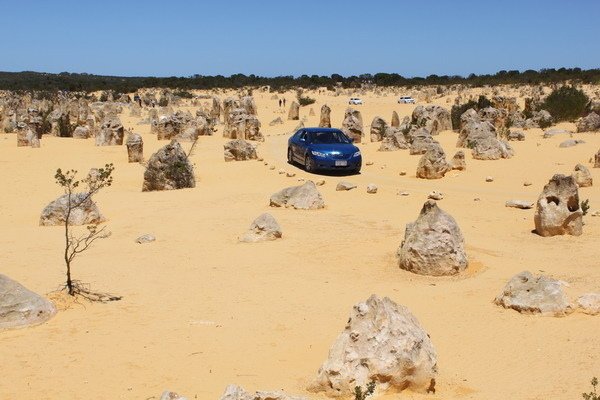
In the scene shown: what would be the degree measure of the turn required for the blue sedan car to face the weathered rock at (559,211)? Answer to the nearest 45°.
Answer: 0° — it already faces it

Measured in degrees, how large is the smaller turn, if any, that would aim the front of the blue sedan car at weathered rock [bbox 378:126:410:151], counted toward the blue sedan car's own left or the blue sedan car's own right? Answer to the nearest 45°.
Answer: approximately 90° to the blue sedan car's own left

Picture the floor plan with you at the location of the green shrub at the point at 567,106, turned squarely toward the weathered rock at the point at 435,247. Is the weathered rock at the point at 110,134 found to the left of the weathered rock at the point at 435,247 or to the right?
right

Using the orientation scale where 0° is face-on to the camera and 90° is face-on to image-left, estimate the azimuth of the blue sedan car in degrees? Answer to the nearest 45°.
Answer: approximately 315°

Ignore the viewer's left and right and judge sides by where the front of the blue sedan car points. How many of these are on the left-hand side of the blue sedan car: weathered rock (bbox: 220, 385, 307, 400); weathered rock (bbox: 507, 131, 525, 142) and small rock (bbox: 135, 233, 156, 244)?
1

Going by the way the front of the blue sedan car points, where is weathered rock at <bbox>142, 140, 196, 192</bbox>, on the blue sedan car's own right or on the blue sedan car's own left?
on the blue sedan car's own right

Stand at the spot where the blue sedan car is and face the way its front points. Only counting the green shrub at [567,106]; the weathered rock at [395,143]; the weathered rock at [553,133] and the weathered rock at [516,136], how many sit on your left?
4

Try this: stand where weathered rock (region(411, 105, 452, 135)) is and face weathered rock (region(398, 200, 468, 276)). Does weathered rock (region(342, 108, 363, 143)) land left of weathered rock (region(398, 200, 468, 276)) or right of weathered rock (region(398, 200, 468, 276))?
right

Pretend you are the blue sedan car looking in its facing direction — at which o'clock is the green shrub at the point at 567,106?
The green shrub is roughly at 9 o'clock from the blue sedan car.

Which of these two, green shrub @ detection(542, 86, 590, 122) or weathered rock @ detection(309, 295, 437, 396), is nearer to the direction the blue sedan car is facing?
the weathered rock

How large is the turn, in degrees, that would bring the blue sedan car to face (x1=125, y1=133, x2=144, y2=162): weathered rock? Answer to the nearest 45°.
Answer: approximately 135° to its right

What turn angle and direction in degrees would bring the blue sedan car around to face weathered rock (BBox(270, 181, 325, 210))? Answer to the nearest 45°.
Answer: approximately 45° to its right

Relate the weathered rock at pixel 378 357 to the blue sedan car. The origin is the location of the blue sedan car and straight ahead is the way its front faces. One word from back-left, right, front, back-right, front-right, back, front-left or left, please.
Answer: front-right

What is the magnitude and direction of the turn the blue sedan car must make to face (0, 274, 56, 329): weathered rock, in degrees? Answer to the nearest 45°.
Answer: approximately 45° to its right

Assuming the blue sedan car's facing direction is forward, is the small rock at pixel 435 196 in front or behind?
in front
